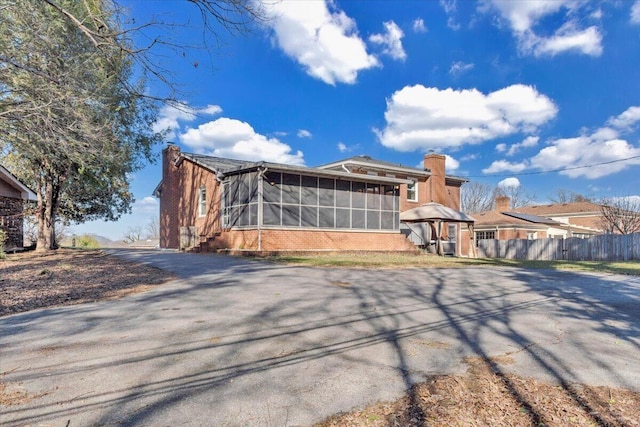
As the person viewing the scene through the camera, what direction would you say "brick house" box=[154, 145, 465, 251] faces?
facing away from the viewer

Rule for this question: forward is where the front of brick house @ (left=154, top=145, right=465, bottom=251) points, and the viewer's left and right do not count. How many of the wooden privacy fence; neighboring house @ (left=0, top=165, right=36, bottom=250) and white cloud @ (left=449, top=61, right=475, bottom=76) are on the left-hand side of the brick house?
1

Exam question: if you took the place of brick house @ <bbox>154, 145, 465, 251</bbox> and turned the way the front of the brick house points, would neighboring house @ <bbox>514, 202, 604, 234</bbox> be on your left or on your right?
on your right

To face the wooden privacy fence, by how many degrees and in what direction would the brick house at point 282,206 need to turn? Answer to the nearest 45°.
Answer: approximately 90° to its right
